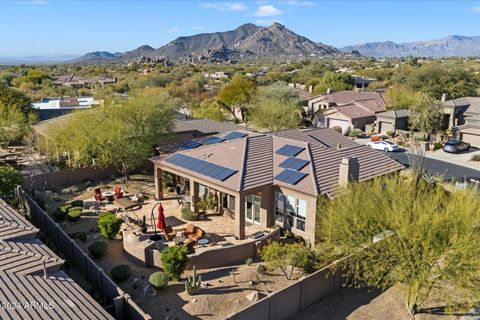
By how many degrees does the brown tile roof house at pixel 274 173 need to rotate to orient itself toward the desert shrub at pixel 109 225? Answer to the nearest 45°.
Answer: approximately 135° to its left

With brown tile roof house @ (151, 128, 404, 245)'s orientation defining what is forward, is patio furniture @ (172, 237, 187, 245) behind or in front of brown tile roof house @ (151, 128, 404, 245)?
behind

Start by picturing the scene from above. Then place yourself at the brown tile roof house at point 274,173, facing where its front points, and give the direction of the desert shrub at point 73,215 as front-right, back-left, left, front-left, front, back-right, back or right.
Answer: back-left

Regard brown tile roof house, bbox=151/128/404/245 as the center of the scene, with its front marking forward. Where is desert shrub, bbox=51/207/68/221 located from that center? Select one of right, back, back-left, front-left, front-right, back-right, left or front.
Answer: back-left

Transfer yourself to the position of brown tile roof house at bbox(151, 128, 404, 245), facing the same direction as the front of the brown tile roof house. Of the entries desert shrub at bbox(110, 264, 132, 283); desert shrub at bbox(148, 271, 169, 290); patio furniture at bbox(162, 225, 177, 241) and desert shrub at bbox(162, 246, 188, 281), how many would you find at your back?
4

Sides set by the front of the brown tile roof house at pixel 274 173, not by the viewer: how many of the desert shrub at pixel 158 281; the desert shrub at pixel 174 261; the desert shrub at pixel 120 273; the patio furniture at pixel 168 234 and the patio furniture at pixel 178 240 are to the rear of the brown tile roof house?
5

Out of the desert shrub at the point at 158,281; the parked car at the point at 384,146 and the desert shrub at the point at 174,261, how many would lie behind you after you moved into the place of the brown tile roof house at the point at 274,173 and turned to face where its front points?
2

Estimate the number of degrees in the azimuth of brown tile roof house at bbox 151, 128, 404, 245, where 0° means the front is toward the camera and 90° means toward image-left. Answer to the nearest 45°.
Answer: approximately 225°

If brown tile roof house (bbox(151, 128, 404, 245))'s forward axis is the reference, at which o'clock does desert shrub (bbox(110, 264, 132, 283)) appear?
The desert shrub is roughly at 6 o'clock from the brown tile roof house.

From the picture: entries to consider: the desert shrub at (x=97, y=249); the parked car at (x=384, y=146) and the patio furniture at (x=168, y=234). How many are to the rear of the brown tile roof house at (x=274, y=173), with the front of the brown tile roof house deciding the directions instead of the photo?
2

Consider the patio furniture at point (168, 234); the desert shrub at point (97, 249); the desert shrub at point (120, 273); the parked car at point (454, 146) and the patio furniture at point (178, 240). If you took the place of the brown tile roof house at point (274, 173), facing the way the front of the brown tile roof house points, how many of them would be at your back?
4

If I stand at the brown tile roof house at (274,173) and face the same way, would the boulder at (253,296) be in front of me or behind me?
behind

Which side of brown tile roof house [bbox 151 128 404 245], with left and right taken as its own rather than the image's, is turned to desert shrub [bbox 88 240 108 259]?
back
